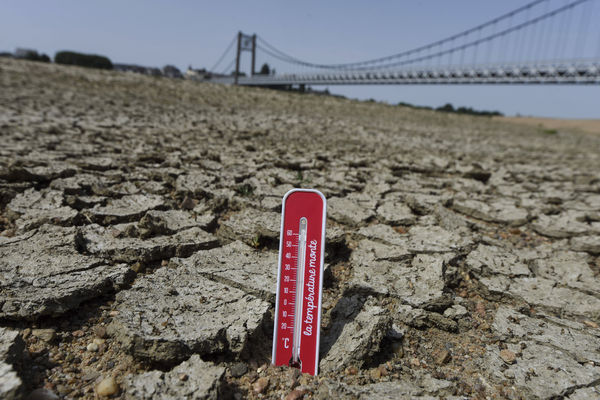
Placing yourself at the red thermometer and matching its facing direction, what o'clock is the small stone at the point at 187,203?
The small stone is roughly at 5 o'clock from the red thermometer.

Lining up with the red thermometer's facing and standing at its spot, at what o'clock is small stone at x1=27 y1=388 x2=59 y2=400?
The small stone is roughly at 2 o'clock from the red thermometer.

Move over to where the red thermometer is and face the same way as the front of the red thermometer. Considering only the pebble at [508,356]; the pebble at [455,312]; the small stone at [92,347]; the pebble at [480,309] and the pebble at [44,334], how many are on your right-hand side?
2

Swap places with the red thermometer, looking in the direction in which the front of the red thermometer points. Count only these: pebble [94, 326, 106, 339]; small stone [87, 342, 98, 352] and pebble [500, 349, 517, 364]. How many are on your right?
2

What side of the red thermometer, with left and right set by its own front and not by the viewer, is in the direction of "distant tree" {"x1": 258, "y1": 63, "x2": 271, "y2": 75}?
back

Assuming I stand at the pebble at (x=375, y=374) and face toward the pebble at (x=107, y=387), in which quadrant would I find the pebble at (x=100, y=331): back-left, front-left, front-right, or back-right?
front-right

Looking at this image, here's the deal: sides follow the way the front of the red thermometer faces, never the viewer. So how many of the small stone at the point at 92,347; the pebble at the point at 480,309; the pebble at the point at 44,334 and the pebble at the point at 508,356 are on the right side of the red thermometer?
2

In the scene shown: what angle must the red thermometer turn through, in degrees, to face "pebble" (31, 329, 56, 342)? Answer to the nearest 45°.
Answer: approximately 90° to its right

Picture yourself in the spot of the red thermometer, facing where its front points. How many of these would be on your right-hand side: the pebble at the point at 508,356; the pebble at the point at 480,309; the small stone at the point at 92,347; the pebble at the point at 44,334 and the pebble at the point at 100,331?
3

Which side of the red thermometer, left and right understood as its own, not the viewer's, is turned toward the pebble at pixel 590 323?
left

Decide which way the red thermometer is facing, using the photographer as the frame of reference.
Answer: facing the viewer

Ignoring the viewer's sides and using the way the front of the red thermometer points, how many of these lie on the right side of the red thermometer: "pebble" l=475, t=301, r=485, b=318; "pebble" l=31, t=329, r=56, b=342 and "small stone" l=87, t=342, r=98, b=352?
2
